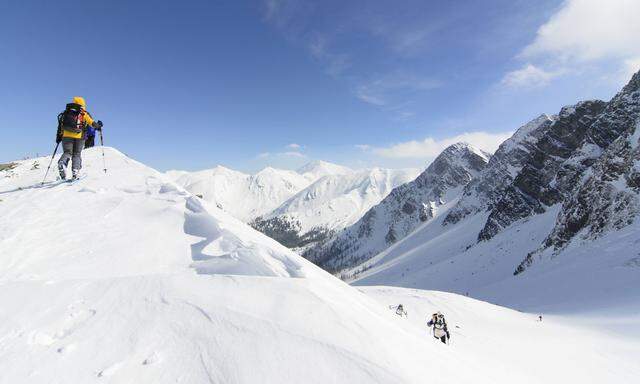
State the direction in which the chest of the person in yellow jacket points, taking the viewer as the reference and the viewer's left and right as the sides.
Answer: facing away from the viewer and to the right of the viewer

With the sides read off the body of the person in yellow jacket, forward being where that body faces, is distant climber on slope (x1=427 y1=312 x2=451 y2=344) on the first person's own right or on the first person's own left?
on the first person's own right
